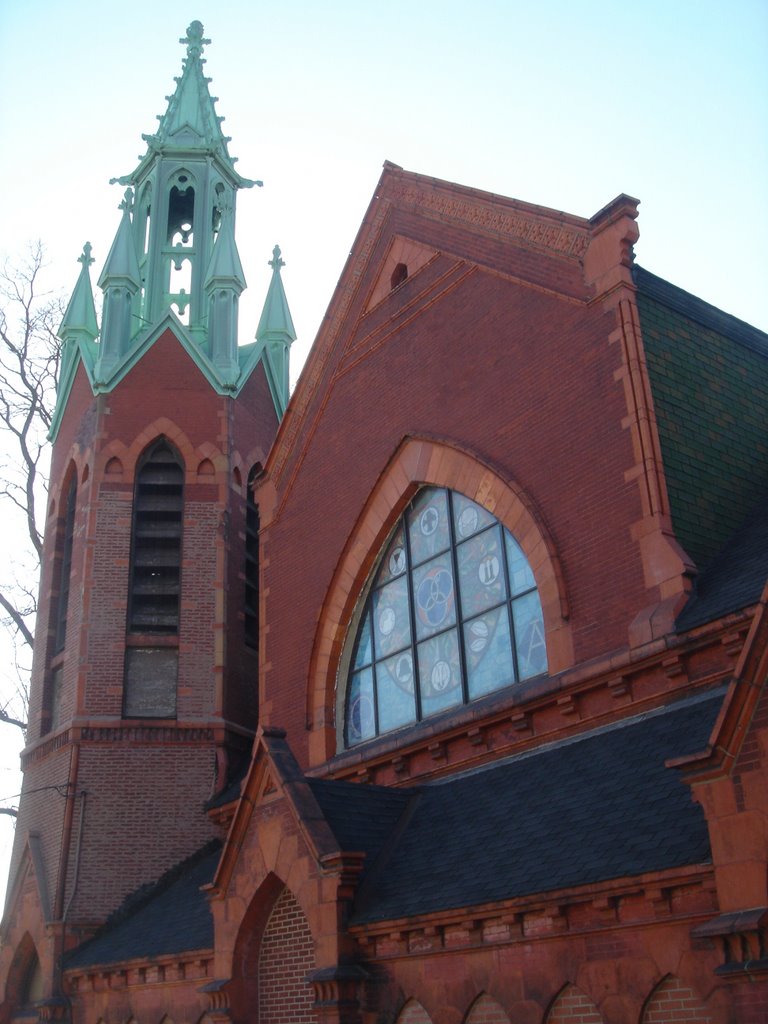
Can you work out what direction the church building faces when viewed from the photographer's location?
facing the viewer and to the left of the viewer
